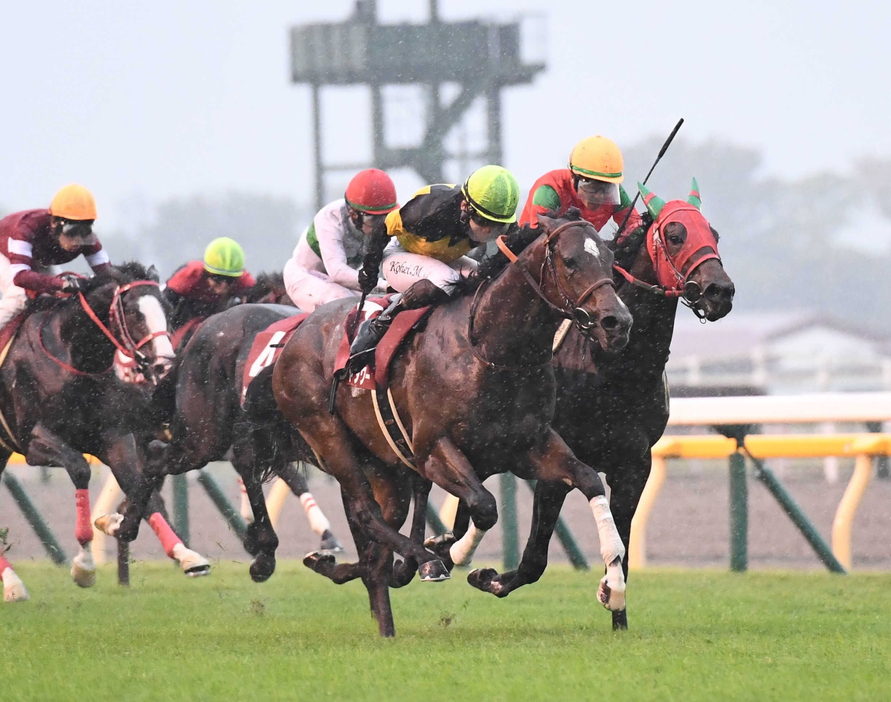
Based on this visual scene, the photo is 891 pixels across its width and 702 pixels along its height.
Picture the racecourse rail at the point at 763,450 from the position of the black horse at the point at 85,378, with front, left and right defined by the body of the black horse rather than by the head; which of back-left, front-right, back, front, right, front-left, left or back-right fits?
front-left

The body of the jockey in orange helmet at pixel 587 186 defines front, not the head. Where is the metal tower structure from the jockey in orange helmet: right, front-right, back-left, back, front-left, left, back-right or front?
back-left

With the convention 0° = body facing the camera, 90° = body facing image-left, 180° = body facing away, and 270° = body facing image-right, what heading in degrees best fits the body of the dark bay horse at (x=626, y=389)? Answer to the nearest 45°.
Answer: approximately 315°

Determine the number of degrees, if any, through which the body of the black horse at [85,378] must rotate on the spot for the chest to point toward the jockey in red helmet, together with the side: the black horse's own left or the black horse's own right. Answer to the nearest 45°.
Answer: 0° — it already faces them

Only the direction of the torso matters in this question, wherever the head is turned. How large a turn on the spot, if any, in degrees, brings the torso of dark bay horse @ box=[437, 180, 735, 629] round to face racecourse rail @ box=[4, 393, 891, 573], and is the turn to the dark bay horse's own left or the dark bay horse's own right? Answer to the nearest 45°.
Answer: approximately 135° to the dark bay horse's own left

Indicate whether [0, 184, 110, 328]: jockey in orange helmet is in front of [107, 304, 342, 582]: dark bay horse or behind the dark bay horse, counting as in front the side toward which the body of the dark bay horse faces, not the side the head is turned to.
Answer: behind

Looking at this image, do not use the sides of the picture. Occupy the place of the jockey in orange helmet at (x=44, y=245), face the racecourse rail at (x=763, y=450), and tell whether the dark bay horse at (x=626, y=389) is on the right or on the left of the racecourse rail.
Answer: right

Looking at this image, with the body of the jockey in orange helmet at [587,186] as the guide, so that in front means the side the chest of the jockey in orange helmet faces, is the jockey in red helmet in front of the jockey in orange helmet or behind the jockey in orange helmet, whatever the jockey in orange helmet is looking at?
behind

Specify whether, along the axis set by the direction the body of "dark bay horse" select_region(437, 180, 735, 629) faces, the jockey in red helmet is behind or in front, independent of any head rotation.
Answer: behind

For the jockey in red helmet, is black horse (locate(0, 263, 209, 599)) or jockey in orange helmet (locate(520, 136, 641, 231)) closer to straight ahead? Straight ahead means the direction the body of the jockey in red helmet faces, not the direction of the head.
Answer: the jockey in orange helmet

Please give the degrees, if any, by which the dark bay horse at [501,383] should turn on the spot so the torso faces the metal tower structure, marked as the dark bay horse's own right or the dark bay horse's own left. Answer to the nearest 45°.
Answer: approximately 135° to the dark bay horse's own left
